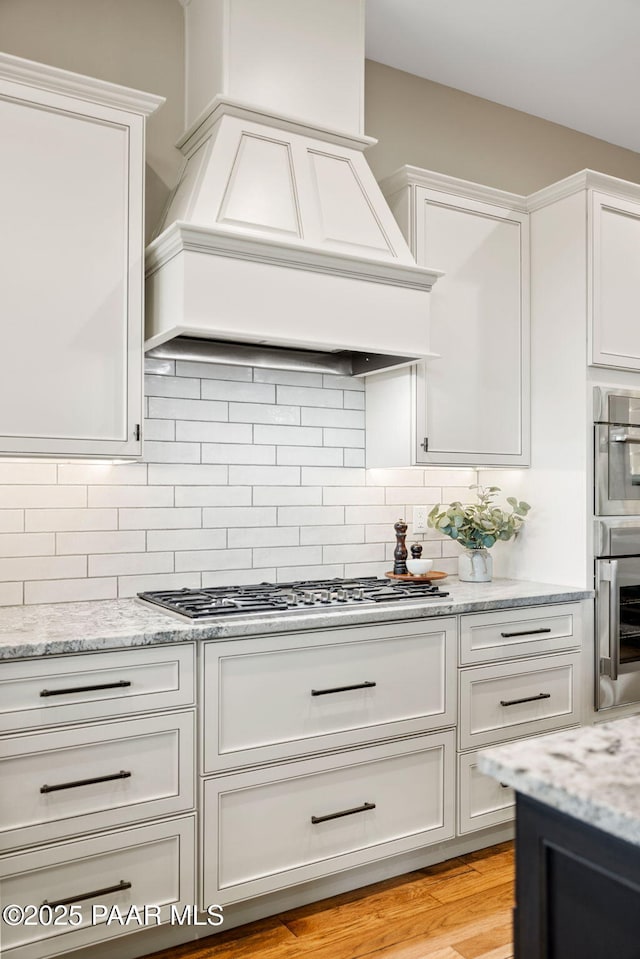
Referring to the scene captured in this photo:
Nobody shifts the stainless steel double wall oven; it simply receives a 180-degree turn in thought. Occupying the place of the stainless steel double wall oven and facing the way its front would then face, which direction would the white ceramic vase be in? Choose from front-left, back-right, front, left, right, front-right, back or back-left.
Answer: front-left

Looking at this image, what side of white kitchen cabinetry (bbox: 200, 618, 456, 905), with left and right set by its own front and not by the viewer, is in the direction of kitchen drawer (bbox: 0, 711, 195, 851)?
right

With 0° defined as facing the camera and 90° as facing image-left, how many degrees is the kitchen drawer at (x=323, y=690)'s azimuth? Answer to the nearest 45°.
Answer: approximately 315°

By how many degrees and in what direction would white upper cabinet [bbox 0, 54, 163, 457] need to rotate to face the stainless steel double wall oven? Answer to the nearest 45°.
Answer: approximately 45° to its left

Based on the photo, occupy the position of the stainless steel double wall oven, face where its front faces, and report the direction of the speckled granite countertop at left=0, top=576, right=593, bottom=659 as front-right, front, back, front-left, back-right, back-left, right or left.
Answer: right

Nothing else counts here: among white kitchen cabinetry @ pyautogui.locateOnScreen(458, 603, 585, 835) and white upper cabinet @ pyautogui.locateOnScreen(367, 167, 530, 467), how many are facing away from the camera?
0

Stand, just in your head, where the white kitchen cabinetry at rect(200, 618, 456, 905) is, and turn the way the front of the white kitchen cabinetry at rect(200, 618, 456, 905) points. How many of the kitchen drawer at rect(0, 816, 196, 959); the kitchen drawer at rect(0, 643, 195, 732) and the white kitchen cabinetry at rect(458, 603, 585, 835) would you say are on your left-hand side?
1

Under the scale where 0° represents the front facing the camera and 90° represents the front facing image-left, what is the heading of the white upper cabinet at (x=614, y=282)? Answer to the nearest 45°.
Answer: approximately 315°

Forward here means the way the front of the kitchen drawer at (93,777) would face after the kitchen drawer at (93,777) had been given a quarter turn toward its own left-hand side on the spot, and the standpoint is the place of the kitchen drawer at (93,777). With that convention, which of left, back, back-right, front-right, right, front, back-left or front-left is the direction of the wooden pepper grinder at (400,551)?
front

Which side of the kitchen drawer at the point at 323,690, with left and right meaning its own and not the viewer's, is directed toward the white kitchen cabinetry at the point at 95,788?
right
